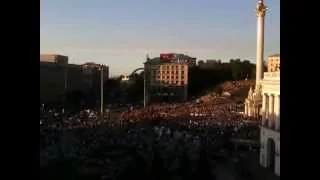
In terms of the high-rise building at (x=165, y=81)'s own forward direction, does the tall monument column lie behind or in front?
in front

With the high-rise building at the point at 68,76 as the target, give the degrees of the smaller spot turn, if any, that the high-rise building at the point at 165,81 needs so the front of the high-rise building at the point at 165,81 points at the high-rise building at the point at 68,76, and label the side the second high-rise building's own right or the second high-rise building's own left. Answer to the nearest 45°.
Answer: approximately 45° to the second high-rise building's own right

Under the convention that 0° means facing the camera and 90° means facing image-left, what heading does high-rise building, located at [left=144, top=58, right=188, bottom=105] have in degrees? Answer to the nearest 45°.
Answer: approximately 0°
